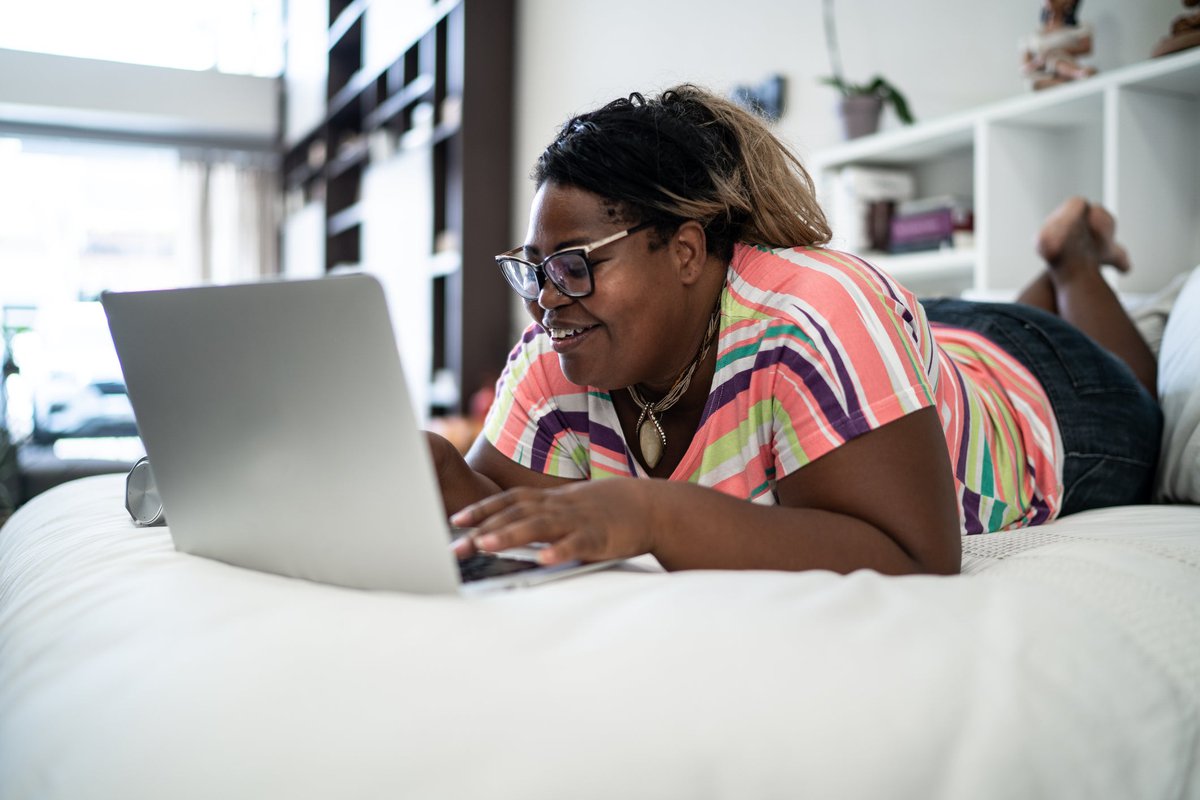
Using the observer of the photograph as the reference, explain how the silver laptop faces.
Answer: facing away from the viewer and to the right of the viewer

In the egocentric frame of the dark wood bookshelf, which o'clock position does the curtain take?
The curtain is roughly at 4 o'clock from the dark wood bookshelf.

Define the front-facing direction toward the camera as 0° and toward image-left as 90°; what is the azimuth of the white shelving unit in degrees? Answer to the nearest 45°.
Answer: approximately 45°

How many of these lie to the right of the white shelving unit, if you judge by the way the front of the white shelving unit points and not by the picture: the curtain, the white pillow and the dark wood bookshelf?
2

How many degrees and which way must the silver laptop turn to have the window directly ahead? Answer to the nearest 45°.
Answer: approximately 45° to its left
